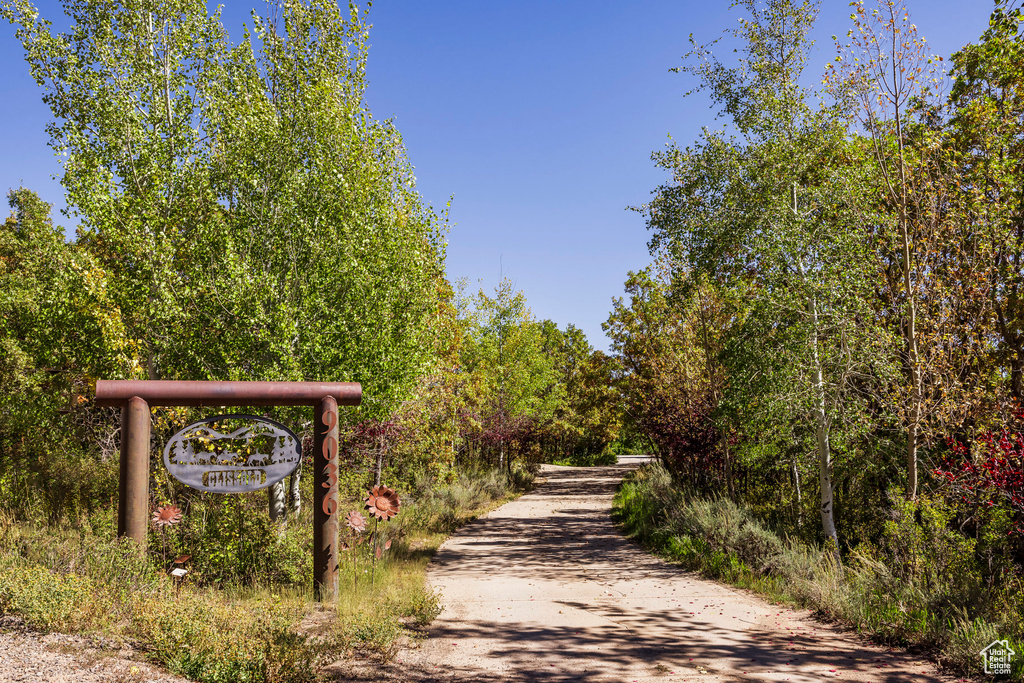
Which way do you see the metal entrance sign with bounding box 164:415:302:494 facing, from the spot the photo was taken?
facing the viewer

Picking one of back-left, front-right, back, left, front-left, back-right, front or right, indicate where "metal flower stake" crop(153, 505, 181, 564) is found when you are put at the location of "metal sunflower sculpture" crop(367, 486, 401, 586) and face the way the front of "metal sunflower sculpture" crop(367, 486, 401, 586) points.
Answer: right

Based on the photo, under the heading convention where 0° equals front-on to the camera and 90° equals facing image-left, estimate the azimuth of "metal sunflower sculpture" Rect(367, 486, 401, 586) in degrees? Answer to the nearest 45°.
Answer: approximately 0°

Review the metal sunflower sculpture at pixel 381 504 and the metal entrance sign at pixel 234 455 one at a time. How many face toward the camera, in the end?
2

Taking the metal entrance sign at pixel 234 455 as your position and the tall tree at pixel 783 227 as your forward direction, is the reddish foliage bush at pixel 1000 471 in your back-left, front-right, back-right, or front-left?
front-right

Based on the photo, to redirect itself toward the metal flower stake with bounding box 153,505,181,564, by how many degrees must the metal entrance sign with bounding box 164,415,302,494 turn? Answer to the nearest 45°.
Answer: approximately 135° to its right

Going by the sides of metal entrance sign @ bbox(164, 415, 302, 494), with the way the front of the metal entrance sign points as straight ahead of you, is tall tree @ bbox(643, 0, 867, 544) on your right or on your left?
on your left
